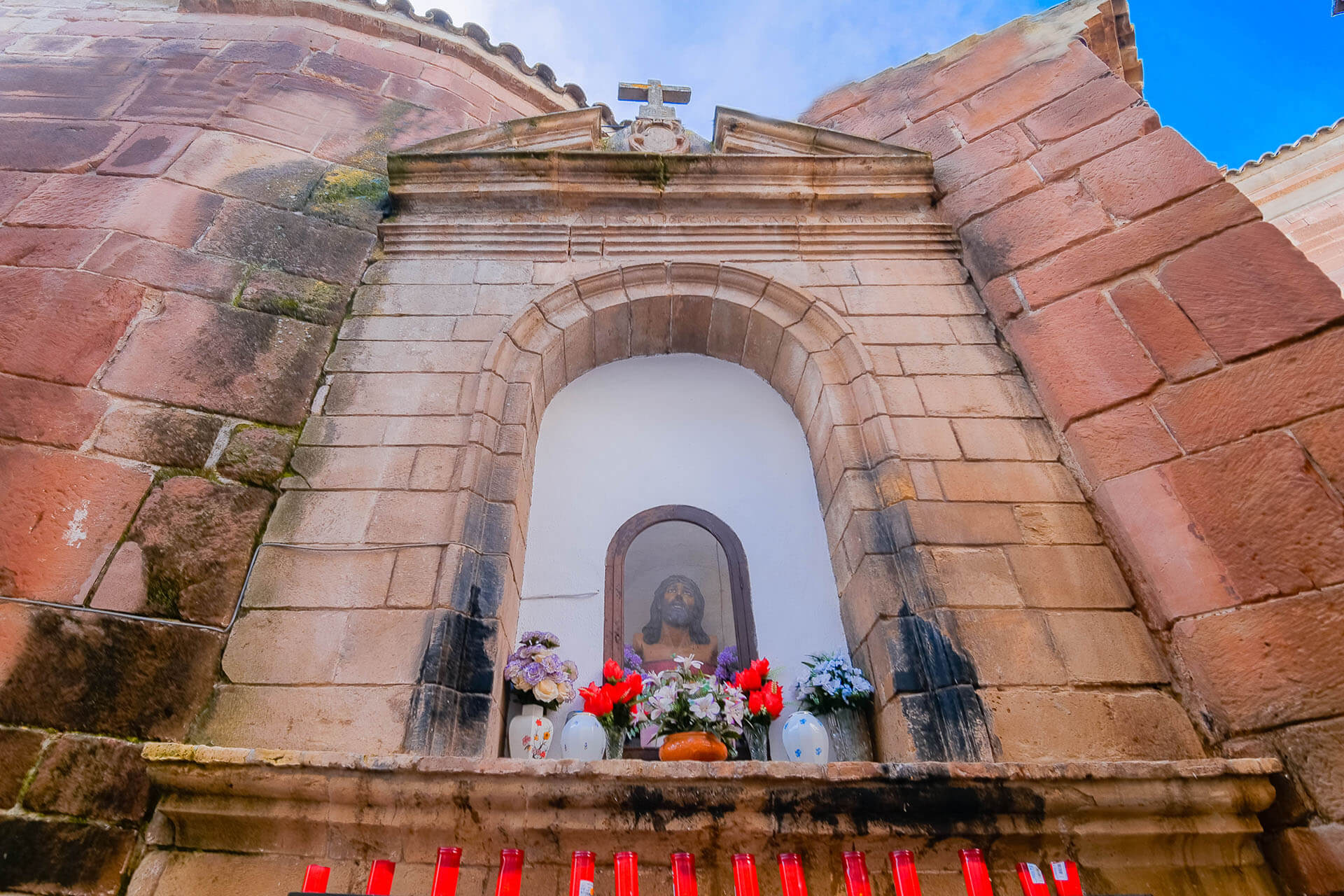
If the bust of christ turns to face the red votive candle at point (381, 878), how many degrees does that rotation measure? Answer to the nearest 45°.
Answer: approximately 45° to its right

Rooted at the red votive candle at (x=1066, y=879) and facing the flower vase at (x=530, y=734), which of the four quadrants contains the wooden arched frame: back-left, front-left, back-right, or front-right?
front-right

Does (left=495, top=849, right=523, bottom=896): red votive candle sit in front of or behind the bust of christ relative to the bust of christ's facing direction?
in front

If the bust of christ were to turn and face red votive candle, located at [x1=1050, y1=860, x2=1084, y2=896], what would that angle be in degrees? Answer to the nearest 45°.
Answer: approximately 45° to its left

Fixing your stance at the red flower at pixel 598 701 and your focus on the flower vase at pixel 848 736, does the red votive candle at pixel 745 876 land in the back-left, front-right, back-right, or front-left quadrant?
front-right

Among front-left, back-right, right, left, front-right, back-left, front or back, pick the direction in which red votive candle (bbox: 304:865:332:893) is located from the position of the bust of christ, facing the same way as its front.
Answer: front-right

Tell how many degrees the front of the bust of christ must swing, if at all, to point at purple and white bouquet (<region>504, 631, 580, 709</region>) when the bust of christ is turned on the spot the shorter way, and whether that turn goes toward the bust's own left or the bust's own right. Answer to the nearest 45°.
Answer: approximately 45° to the bust's own right

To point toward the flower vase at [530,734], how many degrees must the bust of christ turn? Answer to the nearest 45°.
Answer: approximately 45° to its right

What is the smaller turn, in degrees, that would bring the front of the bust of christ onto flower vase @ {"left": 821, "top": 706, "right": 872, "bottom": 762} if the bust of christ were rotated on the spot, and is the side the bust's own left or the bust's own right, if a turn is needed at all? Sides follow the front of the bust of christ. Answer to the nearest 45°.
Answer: approximately 45° to the bust's own left

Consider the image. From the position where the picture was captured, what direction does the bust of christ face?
facing the viewer
